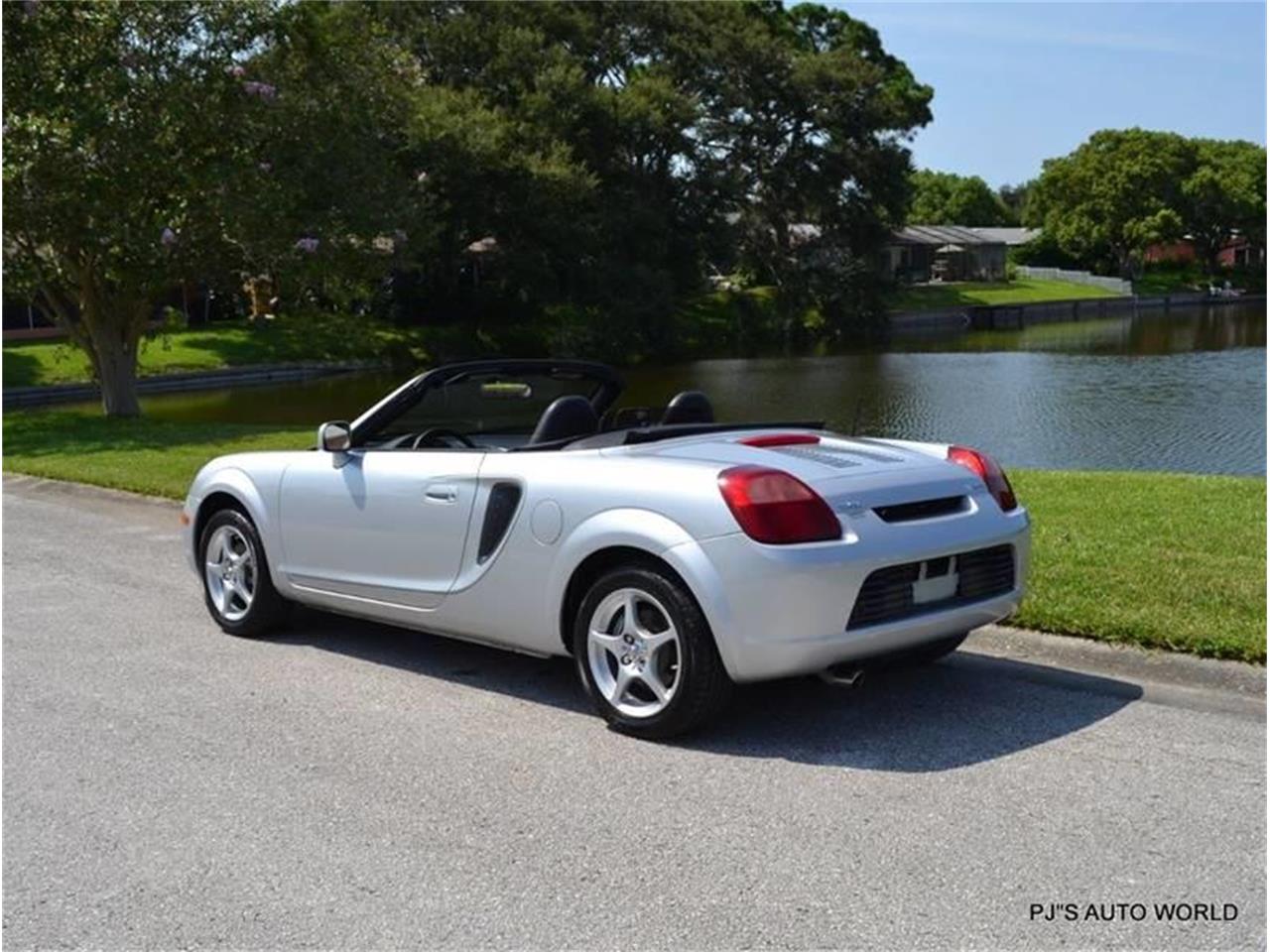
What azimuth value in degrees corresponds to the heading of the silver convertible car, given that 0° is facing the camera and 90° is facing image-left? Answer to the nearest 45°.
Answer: approximately 135°

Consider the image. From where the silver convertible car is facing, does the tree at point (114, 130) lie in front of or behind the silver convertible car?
in front
